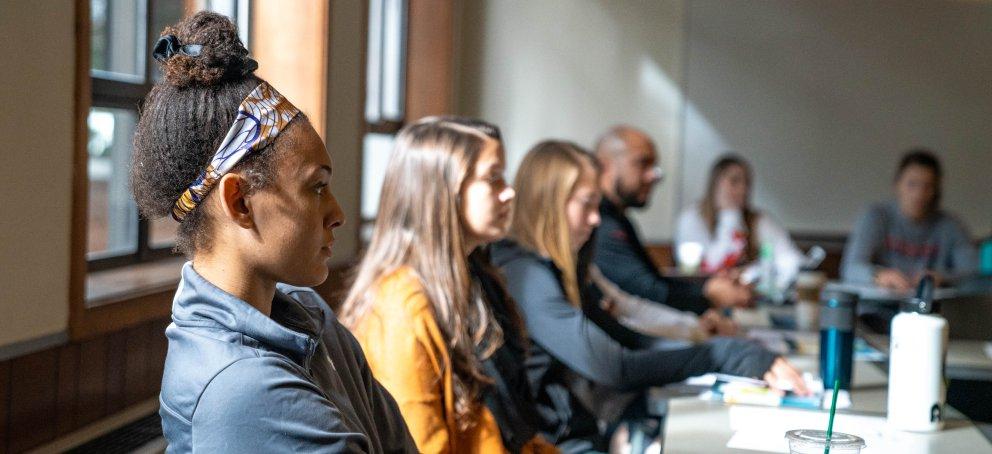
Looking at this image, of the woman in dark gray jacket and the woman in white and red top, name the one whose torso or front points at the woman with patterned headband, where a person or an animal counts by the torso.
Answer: the woman in white and red top

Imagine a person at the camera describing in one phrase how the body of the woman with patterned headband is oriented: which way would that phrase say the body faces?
to the viewer's right

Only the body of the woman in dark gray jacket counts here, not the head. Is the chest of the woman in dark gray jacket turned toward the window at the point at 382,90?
no

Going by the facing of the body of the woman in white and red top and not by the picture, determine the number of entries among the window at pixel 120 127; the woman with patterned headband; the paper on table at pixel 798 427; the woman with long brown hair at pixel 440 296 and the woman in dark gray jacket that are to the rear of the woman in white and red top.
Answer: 0

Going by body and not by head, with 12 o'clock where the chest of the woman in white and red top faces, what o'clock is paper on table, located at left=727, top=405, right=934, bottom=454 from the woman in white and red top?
The paper on table is roughly at 12 o'clock from the woman in white and red top.

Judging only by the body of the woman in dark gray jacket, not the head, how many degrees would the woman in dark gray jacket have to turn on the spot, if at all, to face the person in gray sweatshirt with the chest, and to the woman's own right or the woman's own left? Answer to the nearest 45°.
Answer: approximately 45° to the woman's own left

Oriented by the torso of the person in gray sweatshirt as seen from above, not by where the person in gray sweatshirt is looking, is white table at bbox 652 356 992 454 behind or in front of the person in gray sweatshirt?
in front

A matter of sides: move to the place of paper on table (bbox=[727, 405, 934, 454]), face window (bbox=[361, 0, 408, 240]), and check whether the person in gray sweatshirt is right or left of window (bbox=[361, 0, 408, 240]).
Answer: right

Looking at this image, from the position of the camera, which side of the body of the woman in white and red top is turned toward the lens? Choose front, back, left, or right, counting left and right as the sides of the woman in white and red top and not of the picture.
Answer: front

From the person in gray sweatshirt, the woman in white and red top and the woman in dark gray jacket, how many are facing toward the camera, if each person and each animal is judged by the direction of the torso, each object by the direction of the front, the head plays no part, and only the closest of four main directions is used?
2

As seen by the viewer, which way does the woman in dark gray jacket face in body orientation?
to the viewer's right

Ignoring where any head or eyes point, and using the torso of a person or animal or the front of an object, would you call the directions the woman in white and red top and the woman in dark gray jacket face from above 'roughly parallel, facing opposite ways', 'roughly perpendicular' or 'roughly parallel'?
roughly perpendicular

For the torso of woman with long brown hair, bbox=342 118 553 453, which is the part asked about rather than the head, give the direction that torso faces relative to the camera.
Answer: to the viewer's right

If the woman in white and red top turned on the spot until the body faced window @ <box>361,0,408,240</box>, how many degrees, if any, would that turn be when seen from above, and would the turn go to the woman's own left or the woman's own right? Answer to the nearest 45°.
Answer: approximately 90° to the woman's own right
